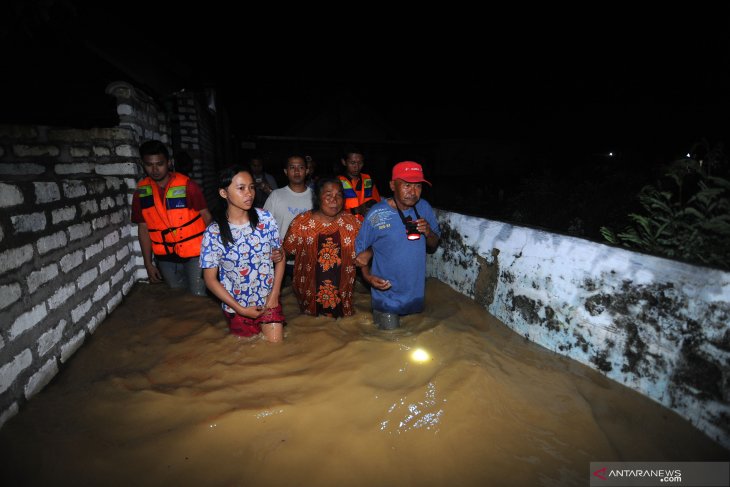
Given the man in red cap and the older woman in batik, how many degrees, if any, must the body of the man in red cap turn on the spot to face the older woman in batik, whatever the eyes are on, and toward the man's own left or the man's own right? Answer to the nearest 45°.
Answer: approximately 135° to the man's own right

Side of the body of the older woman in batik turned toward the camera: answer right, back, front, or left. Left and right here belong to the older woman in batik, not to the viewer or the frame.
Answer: front

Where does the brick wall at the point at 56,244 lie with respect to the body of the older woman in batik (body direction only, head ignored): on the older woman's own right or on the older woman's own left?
on the older woman's own right

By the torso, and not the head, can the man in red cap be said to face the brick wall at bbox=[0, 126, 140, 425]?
no

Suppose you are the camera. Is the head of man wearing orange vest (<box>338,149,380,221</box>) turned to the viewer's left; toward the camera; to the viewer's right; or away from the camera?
toward the camera

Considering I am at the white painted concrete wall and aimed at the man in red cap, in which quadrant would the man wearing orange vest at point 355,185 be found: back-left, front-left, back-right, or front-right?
front-right

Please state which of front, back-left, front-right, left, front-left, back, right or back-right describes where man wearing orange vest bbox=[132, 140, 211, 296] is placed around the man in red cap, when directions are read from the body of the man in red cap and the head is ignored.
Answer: back-right

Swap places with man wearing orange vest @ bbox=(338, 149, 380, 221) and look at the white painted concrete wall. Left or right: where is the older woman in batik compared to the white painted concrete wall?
right

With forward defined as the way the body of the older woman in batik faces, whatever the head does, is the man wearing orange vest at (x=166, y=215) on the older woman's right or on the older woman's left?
on the older woman's right

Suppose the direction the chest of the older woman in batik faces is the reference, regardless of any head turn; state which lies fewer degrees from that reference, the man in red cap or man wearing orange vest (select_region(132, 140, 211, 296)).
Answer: the man in red cap

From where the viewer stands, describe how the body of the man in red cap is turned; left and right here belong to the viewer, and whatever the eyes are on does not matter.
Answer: facing the viewer and to the right of the viewer

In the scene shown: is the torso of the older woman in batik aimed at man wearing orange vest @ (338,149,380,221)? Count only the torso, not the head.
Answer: no

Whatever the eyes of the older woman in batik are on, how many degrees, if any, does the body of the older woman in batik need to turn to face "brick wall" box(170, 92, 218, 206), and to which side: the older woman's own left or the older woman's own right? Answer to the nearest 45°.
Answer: approximately 135° to the older woman's own right

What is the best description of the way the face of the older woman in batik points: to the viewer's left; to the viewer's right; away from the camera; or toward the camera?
toward the camera

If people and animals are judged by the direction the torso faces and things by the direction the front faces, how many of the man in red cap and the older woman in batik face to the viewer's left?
0

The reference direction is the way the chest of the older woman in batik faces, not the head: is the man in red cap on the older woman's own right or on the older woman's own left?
on the older woman's own left
